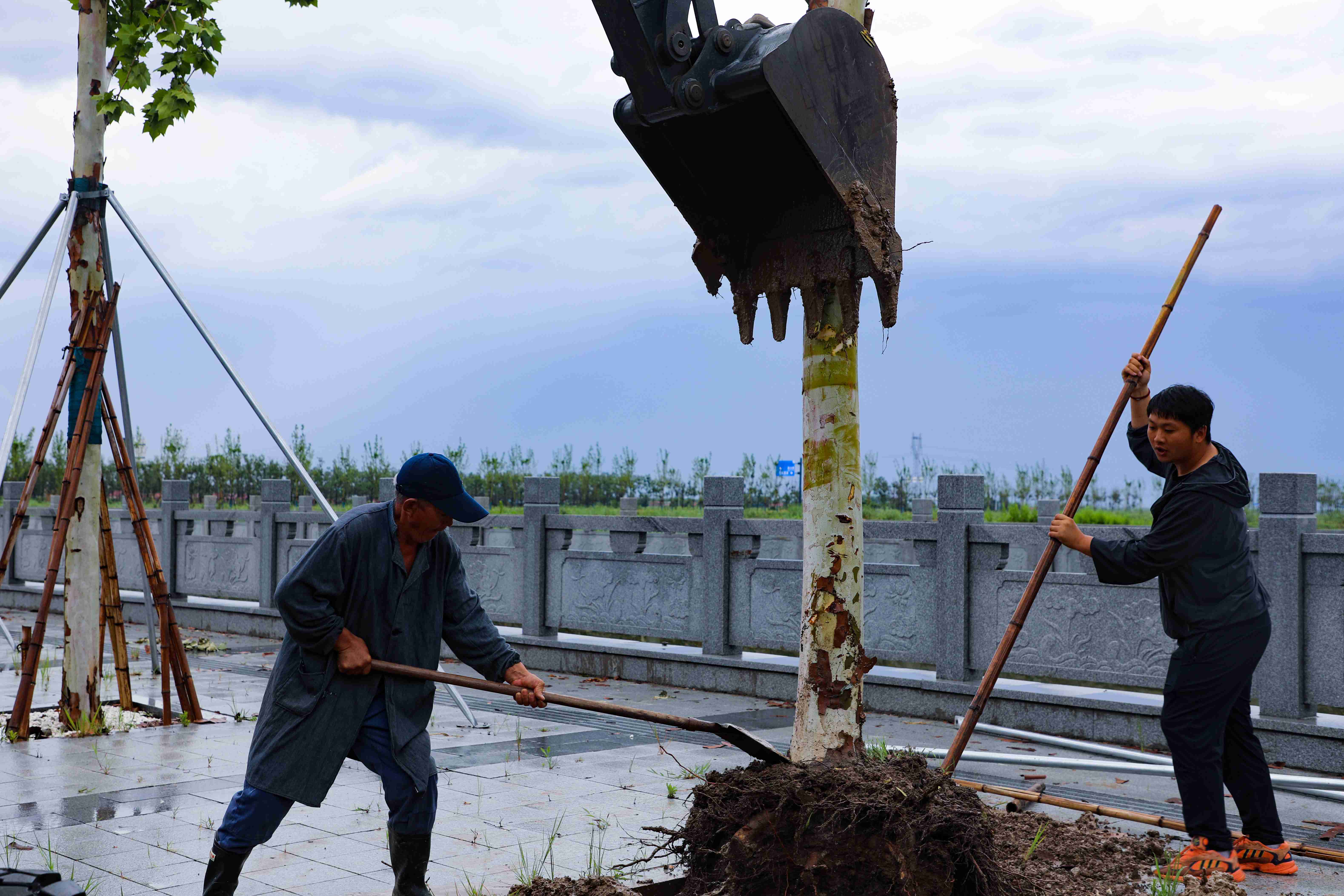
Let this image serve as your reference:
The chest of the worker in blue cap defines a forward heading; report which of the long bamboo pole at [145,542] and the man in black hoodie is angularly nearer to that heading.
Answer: the man in black hoodie

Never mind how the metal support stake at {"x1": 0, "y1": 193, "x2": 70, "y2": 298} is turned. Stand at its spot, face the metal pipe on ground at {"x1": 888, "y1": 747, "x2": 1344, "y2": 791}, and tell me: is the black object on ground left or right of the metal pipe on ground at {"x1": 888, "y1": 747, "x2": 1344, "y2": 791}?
right

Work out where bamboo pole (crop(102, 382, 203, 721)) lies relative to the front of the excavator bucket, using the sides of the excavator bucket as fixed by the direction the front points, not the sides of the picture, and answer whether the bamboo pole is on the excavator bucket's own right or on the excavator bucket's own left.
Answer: on the excavator bucket's own right

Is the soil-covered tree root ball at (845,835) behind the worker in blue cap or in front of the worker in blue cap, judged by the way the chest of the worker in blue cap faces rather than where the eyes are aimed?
in front

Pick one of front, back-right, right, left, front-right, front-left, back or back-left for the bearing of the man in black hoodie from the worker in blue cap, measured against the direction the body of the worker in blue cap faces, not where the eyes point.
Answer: front-left

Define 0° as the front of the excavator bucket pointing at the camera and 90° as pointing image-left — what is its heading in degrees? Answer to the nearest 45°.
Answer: approximately 45°

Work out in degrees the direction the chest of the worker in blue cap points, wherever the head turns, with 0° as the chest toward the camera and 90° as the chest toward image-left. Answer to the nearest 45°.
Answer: approximately 315°
